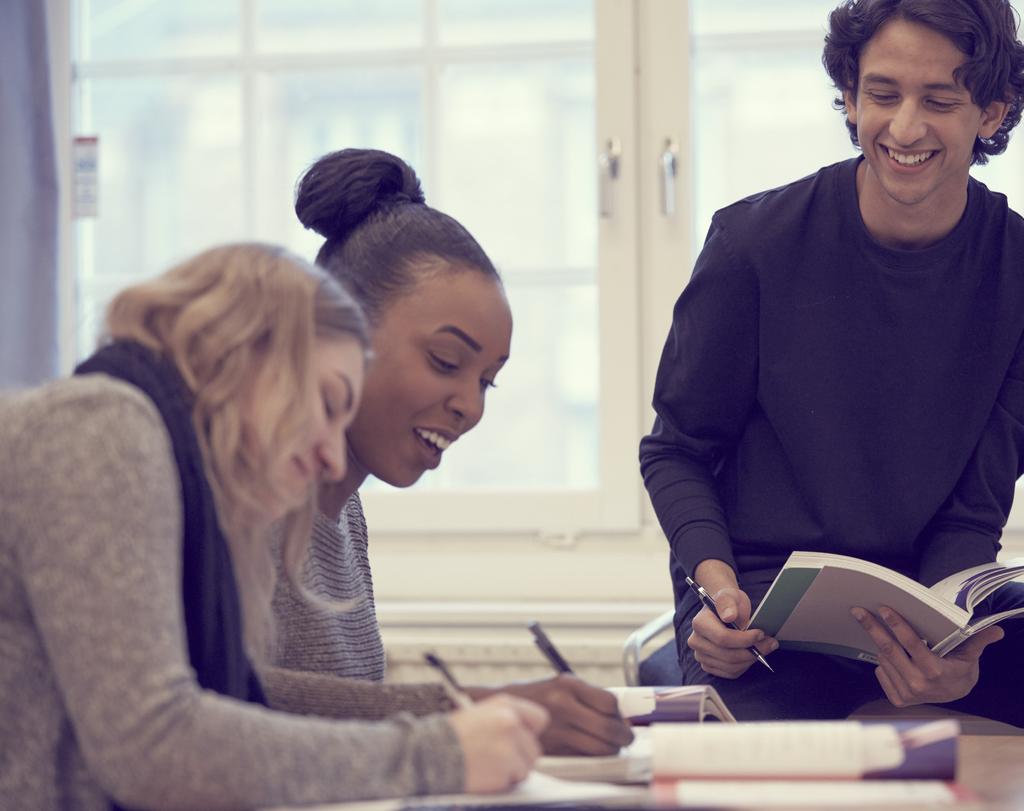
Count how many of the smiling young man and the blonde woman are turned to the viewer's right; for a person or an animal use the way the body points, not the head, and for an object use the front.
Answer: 1

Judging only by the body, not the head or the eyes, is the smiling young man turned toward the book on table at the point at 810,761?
yes

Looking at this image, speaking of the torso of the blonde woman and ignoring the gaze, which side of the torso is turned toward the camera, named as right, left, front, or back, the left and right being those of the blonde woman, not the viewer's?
right

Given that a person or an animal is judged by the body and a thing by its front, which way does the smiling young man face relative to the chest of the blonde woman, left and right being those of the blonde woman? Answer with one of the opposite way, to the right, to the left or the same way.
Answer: to the right
